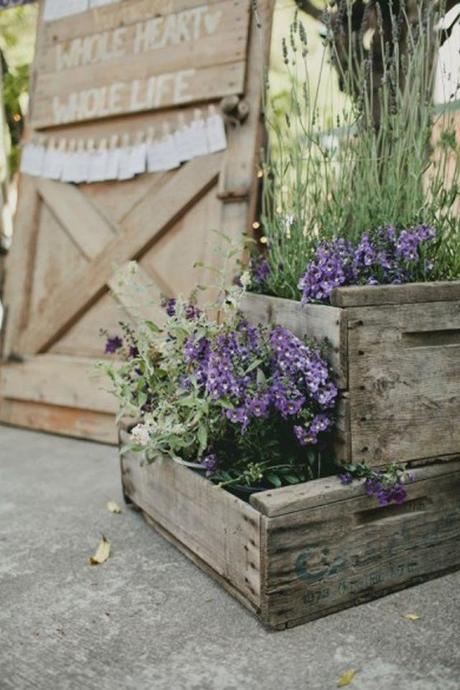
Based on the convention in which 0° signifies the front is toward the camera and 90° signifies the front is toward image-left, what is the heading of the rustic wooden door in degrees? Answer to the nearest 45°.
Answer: approximately 45°

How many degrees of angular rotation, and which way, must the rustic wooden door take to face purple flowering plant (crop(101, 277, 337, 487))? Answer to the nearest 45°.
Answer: approximately 45° to its left

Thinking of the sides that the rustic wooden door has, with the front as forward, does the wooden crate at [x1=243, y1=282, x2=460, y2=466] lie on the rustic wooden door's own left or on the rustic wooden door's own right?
on the rustic wooden door's own left

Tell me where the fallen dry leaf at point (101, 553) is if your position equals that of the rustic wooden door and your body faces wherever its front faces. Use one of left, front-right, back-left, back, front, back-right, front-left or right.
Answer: front-left

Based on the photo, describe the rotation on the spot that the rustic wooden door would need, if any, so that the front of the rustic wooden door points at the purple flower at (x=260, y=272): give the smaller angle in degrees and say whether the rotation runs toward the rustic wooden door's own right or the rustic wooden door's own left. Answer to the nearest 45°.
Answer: approximately 90° to the rustic wooden door's own left

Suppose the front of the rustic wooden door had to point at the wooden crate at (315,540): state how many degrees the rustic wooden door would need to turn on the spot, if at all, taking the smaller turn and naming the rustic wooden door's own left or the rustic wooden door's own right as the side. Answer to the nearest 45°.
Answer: approximately 45° to the rustic wooden door's own left

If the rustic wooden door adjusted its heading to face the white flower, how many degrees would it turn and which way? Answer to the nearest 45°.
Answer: approximately 45° to its left
